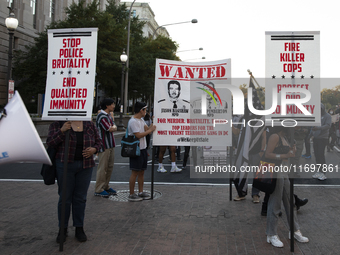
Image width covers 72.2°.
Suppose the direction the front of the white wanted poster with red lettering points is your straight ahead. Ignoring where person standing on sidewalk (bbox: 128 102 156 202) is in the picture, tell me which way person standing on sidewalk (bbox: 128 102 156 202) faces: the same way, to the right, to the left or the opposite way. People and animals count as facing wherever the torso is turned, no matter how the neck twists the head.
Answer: to the left

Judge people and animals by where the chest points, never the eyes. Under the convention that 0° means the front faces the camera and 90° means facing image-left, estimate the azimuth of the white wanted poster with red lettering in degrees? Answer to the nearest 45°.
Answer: approximately 0°

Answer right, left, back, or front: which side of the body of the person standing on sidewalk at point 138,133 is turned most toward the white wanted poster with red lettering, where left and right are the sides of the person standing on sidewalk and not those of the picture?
front

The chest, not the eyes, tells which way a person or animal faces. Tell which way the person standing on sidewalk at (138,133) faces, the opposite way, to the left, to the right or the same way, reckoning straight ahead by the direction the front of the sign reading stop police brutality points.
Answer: to the left

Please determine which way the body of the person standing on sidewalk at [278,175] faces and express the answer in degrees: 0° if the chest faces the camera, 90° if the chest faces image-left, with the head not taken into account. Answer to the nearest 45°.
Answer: approximately 315°

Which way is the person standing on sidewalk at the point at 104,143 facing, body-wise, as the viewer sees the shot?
to the viewer's right

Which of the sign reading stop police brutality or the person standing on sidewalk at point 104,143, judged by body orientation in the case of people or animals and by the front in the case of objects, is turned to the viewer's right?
the person standing on sidewalk
